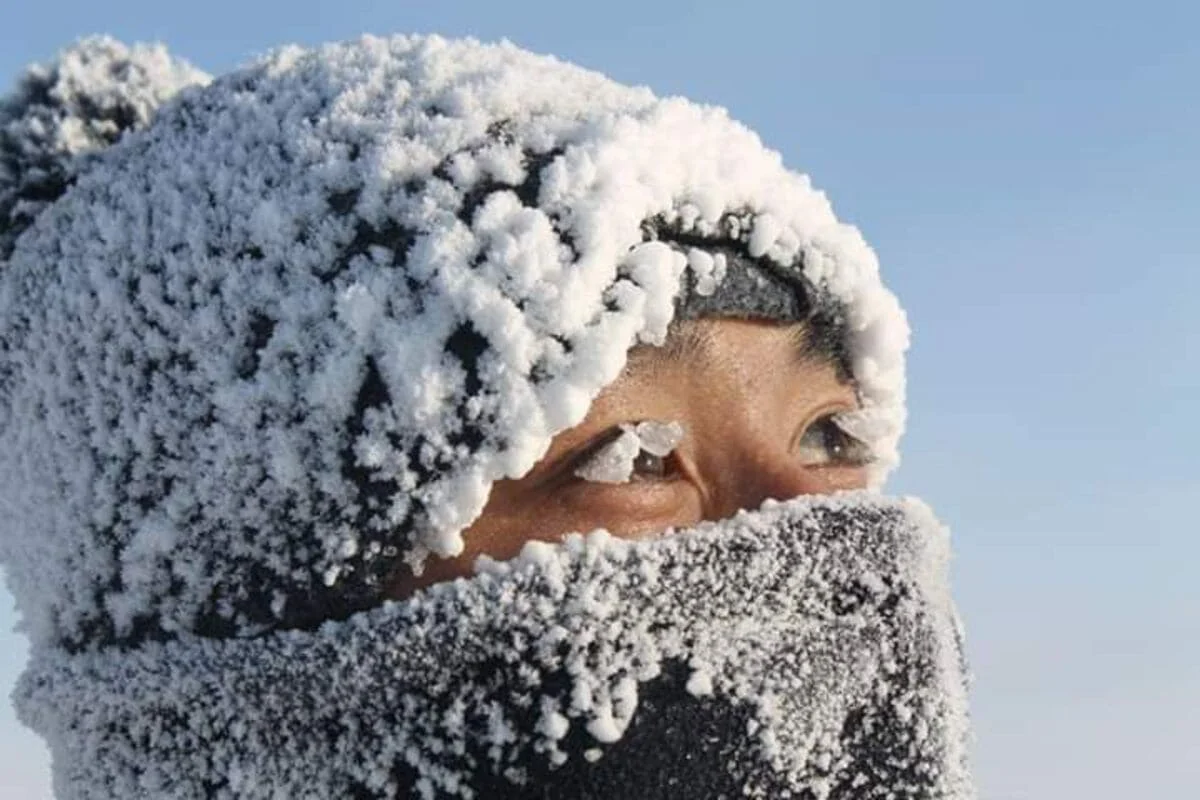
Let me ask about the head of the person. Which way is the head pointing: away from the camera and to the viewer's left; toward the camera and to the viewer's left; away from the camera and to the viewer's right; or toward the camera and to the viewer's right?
toward the camera and to the viewer's right
